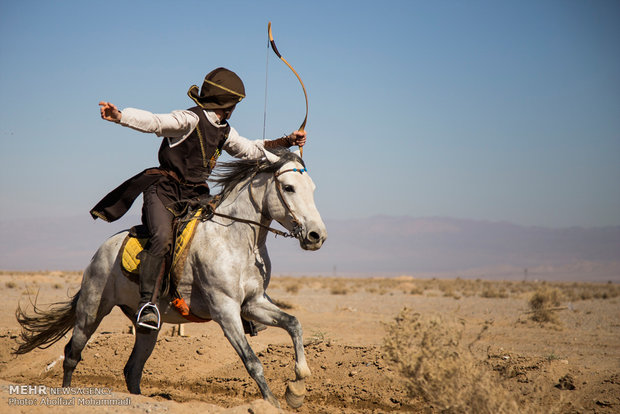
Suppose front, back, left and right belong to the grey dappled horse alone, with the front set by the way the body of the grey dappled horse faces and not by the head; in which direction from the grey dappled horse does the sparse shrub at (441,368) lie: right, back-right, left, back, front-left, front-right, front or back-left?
front

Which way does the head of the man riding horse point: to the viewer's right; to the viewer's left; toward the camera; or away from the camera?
to the viewer's right

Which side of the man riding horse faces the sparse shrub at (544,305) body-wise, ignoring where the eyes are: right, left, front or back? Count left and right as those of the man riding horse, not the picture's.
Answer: left

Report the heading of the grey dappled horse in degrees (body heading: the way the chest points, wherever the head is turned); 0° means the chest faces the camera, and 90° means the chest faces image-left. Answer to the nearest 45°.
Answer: approximately 315°

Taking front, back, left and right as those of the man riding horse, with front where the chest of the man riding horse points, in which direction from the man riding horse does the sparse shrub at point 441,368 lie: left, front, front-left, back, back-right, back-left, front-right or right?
front

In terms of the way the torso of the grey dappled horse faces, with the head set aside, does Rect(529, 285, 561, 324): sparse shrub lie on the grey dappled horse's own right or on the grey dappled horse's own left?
on the grey dappled horse's own left

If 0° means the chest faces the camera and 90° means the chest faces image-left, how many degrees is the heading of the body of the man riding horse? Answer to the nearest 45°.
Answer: approximately 315°
